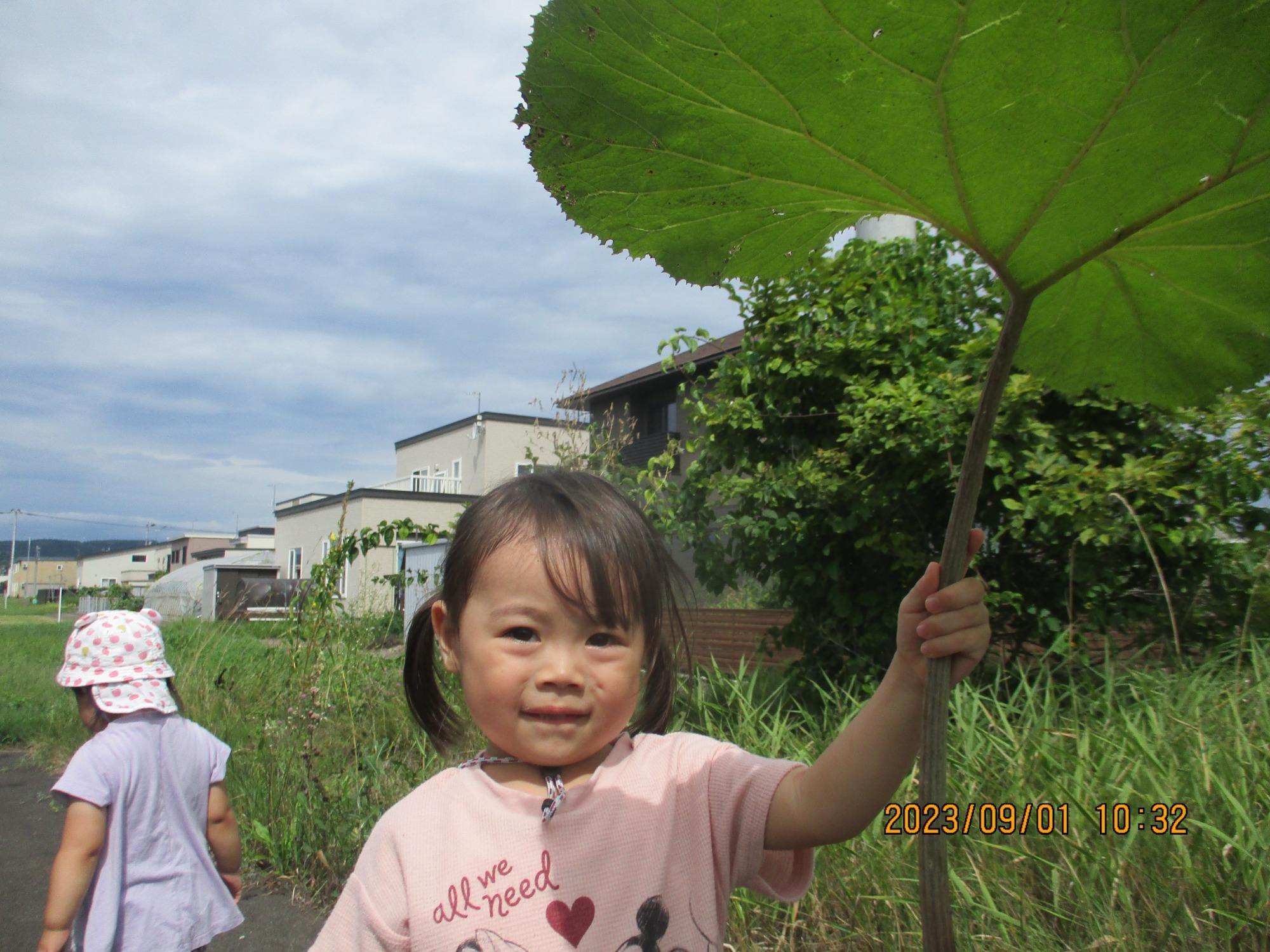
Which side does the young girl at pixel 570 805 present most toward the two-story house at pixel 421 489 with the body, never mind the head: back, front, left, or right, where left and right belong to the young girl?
back

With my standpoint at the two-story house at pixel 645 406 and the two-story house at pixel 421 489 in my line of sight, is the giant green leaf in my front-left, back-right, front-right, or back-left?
back-left

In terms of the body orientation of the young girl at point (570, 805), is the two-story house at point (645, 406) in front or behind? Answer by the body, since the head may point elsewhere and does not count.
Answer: behind

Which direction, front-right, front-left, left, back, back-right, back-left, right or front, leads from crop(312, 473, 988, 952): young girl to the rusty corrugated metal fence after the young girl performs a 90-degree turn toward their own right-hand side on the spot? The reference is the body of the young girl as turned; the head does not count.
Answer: right

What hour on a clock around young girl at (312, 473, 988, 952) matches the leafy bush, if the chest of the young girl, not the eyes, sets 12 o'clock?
The leafy bush is roughly at 7 o'clock from the young girl.

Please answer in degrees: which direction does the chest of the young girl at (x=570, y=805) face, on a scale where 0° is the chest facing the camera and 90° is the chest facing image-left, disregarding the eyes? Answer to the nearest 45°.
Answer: approximately 0°
